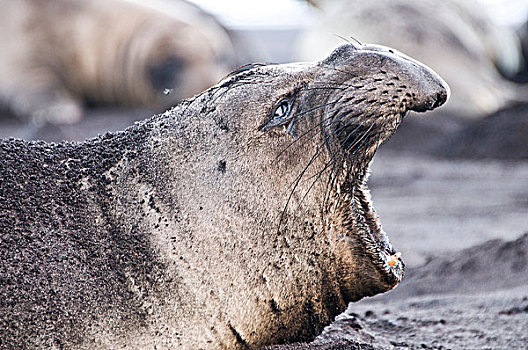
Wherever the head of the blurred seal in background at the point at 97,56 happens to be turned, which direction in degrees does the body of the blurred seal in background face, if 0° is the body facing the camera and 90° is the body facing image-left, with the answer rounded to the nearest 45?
approximately 270°

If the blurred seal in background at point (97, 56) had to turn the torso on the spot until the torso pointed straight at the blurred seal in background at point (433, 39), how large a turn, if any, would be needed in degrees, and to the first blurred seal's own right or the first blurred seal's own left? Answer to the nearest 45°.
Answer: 0° — it already faces it

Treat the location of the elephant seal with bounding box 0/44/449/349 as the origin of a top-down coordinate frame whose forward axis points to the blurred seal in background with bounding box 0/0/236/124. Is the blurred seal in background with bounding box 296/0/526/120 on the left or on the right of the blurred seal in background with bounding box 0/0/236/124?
right

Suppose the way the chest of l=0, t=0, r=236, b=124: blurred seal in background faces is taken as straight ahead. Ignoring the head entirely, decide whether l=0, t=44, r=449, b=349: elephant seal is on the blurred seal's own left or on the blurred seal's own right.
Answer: on the blurred seal's own right

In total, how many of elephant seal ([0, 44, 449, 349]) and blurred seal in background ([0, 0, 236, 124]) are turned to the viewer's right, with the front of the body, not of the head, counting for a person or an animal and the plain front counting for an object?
2

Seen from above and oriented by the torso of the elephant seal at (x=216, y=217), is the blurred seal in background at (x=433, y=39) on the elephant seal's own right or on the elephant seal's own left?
on the elephant seal's own left

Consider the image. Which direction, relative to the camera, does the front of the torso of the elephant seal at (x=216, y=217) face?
to the viewer's right

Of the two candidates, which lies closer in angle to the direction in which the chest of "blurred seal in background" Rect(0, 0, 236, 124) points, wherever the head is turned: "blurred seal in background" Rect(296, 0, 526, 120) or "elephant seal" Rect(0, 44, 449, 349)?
the blurred seal in background

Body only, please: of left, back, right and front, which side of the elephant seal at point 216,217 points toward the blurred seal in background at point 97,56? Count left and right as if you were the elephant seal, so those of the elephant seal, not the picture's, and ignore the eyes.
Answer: left
